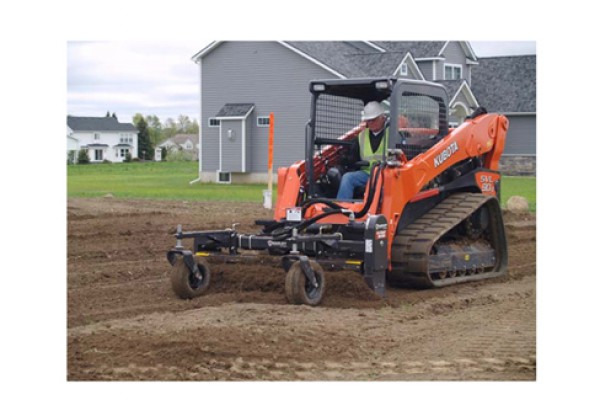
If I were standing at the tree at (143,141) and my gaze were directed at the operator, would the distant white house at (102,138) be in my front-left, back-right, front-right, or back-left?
back-right

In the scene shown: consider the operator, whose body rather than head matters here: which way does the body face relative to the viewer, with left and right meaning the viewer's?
facing the viewer and to the left of the viewer

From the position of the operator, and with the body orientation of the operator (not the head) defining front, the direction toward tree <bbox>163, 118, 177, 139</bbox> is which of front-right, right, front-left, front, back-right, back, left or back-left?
back-right

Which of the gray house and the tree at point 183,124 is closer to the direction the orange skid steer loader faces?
the tree

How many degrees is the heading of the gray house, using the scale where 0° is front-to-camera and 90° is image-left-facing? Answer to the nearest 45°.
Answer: approximately 315°

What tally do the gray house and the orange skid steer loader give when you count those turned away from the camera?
0

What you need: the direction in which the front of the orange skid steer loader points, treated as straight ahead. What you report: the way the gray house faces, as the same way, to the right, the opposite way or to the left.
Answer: to the left

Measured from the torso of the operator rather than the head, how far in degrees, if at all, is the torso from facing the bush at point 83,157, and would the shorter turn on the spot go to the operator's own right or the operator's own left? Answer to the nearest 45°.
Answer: approximately 45° to the operator's own right

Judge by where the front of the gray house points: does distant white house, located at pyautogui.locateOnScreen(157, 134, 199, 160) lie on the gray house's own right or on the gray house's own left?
on the gray house's own right

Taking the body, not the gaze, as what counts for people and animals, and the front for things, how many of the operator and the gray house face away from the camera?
0

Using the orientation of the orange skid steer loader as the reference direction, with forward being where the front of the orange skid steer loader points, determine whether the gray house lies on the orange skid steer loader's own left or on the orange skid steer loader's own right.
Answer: on the orange skid steer loader's own right

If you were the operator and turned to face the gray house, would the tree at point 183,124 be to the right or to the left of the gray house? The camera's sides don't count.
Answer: left
